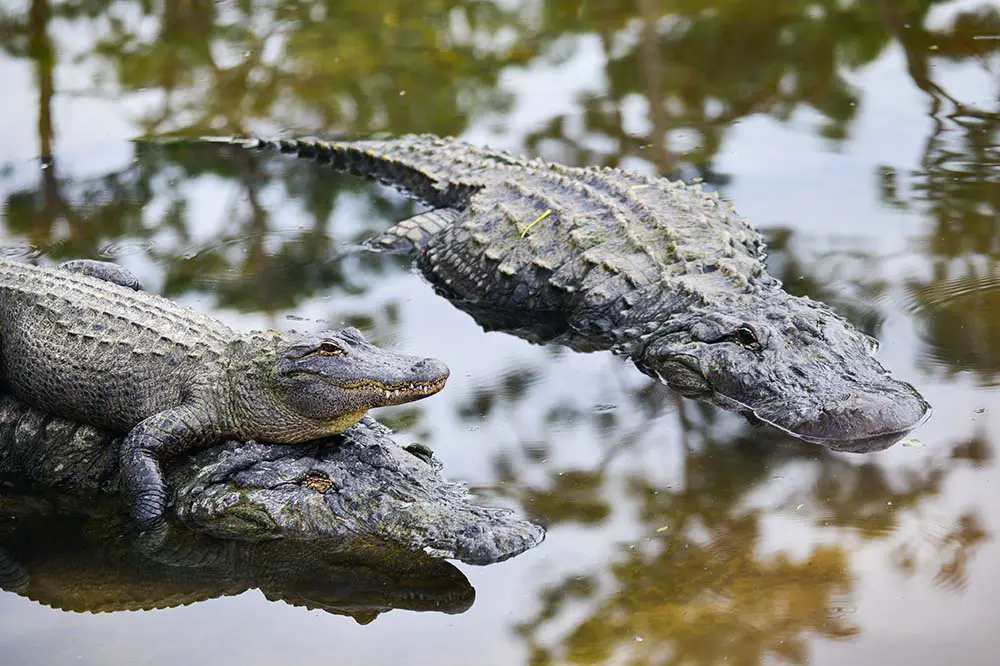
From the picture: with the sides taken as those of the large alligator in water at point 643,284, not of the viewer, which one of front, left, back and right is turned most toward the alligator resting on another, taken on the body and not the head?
right

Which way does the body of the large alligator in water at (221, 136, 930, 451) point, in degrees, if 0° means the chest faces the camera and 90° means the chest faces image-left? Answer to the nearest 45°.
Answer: approximately 315°
